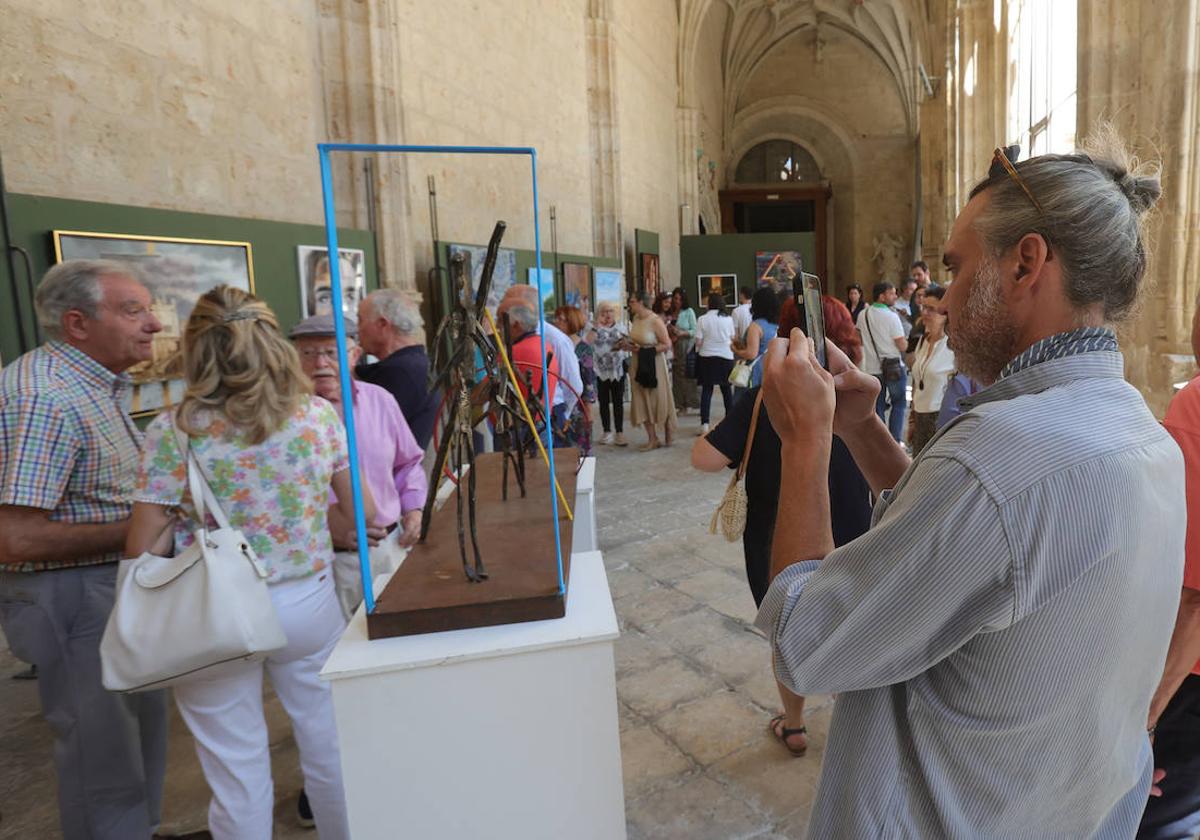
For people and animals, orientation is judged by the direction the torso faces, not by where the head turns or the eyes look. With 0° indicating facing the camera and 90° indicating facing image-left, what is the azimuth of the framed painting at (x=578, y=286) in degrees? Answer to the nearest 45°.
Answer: approximately 315°

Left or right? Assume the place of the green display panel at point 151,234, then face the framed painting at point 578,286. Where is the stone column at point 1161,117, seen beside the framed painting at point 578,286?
right

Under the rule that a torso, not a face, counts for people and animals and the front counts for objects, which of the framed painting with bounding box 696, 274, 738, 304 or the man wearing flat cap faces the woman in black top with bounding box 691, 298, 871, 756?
the framed painting

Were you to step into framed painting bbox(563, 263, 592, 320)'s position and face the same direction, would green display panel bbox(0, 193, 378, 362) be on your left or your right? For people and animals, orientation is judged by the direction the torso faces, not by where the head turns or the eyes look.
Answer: on your right

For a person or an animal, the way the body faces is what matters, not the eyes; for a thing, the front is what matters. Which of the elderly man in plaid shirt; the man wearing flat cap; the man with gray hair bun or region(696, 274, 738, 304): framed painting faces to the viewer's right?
the elderly man in plaid shirt

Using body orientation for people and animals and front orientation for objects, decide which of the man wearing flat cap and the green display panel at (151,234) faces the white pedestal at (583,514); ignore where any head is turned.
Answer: the green display panel

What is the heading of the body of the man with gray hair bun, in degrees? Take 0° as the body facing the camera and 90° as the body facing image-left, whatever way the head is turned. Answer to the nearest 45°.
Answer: approximately 135°

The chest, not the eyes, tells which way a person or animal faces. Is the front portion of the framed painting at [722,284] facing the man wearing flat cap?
yes

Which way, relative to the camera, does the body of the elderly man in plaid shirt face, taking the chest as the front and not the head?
to the viewer's right
